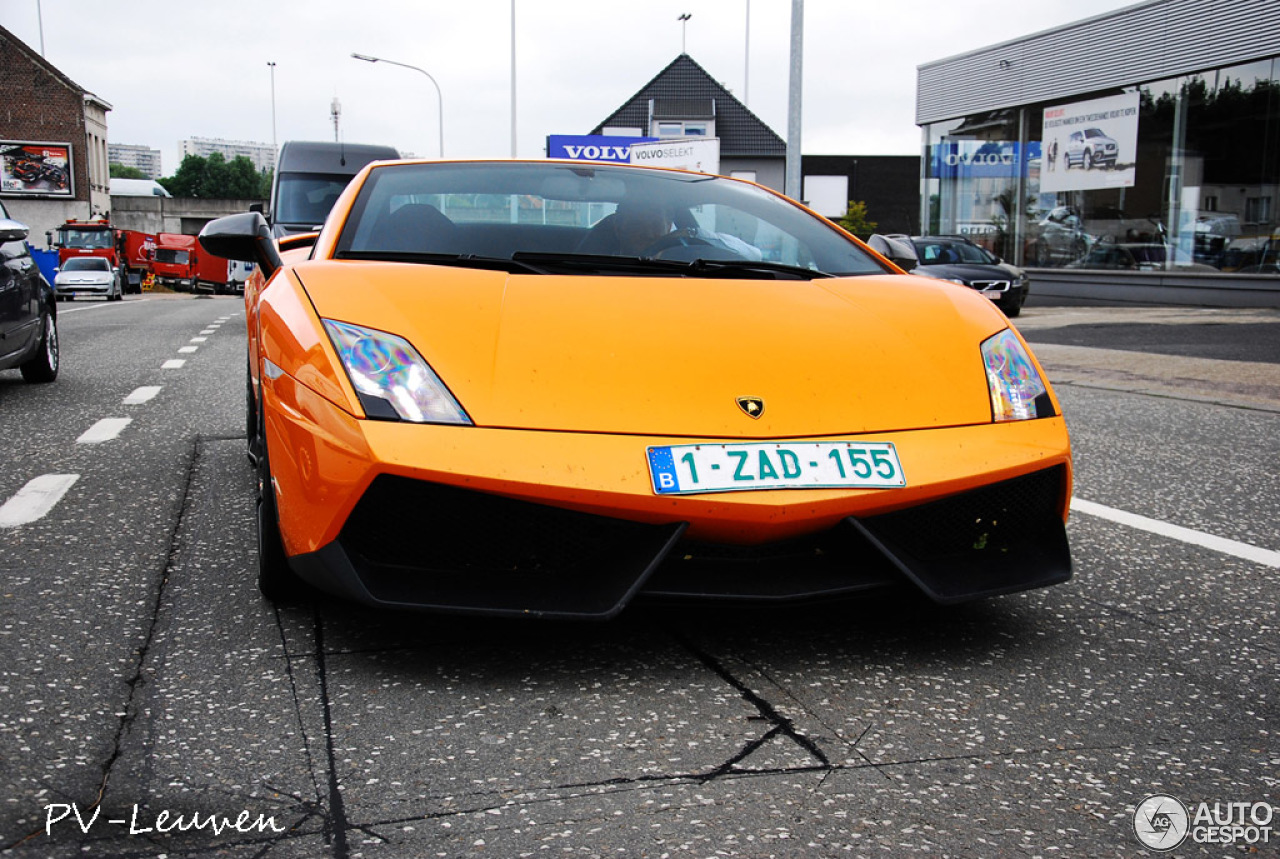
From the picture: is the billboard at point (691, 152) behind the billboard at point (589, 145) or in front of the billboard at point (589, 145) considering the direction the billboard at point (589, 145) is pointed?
in front

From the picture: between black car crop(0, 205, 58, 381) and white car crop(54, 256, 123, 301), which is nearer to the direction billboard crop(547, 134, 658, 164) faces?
the black car

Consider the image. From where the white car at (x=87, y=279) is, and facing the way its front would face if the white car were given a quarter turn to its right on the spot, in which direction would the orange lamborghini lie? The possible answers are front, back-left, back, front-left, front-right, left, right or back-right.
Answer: left

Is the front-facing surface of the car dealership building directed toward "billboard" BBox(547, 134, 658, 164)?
no

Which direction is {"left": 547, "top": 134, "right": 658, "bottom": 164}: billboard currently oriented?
toward the camera

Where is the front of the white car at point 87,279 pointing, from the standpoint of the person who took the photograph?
facing the viewer

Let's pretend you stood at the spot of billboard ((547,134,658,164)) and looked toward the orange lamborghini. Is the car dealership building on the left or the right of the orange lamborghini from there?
left

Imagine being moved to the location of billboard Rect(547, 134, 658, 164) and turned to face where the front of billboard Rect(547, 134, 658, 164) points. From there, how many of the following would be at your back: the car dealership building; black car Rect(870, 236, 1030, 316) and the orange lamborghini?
0

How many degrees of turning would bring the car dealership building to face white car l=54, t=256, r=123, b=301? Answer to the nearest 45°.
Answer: approximately 45° to its right

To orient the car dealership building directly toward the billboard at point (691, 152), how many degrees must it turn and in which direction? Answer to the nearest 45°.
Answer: approximately 45° to its right

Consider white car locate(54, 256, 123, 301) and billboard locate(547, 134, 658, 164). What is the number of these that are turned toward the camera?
2

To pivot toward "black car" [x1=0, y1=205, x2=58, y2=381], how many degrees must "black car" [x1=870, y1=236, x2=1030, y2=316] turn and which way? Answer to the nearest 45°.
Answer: approximately 90° to its right

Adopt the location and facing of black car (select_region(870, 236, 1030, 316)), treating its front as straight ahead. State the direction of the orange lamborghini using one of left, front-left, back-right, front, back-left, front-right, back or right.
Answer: front-right

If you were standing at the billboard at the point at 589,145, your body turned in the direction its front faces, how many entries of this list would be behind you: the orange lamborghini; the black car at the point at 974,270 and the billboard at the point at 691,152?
0
